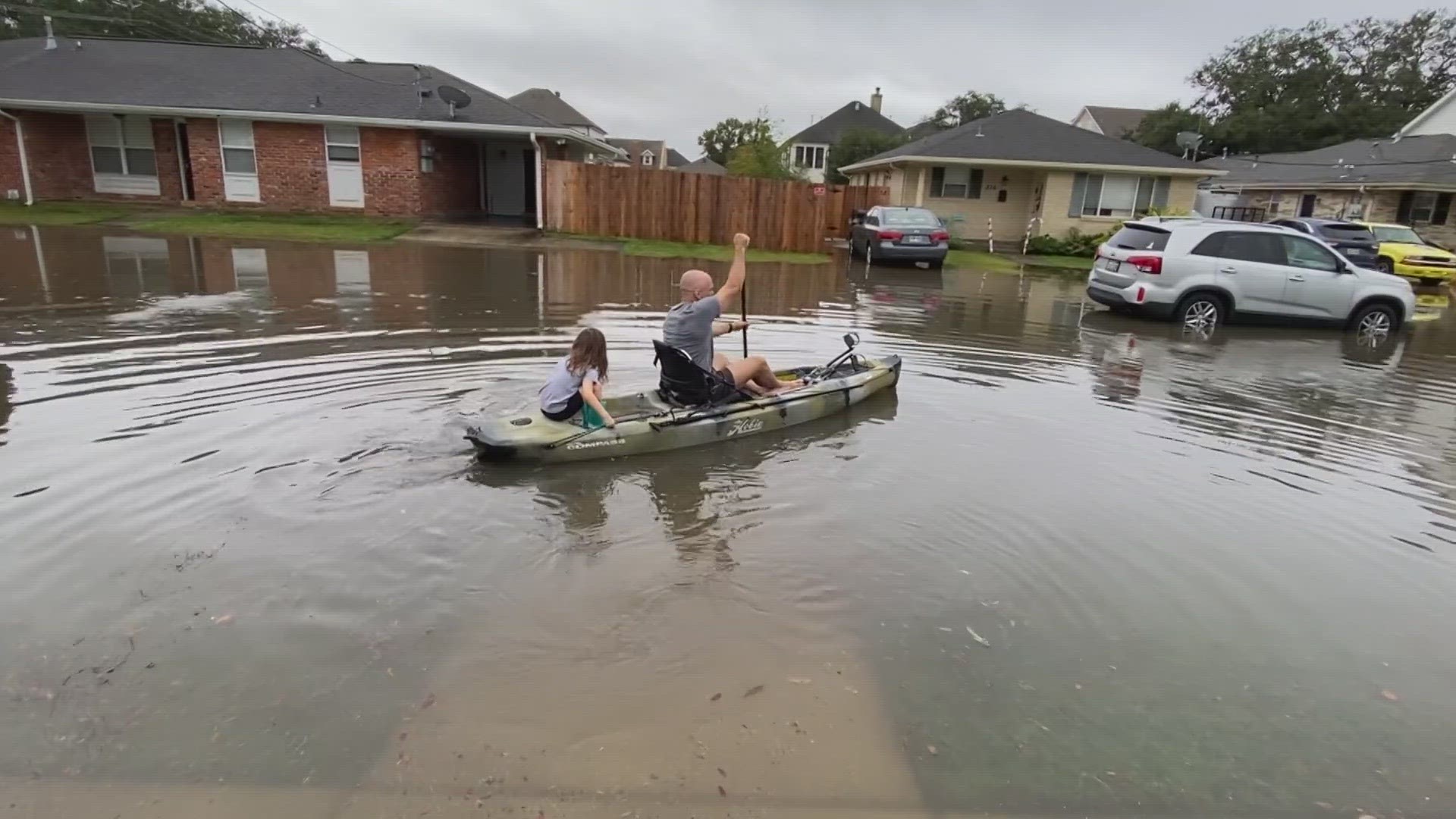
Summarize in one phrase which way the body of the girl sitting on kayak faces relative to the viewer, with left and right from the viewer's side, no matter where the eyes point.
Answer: facing away from the viewer and to the right of the viewer

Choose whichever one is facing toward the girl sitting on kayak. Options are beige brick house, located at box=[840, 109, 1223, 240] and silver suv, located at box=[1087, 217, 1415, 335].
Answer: the beige brick house

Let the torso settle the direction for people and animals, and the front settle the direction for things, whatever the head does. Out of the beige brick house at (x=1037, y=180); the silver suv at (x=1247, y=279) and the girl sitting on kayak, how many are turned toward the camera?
1

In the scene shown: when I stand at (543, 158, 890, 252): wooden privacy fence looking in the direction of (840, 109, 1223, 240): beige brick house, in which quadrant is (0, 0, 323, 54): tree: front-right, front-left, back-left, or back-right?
back-left

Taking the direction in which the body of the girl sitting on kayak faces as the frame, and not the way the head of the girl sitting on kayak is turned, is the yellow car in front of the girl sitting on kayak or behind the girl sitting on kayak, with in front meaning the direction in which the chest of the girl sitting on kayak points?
in front

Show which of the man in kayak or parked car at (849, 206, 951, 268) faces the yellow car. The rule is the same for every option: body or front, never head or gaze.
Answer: the man in kayak

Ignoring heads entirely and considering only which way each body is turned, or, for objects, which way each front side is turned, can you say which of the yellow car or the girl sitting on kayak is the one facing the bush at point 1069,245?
the girl sitting on kayak

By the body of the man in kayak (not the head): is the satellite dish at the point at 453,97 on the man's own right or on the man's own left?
on the man's own left

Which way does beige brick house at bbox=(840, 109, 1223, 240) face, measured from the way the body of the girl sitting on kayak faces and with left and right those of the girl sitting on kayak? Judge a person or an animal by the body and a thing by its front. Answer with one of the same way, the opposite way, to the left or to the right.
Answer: the opposite way

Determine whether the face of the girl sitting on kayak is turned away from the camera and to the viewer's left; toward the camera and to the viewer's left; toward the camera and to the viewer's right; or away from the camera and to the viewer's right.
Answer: away from the camera and to the viewer's right

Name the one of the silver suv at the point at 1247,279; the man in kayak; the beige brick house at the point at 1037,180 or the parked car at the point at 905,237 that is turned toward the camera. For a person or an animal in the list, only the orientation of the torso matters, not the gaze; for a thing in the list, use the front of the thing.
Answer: the beige brick house

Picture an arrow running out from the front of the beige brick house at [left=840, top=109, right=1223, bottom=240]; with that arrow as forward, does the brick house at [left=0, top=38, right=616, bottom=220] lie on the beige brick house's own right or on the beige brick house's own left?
on the beige brick house's own right

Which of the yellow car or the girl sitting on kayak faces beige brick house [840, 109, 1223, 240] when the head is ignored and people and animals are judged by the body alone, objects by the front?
the girl sitting on kayak

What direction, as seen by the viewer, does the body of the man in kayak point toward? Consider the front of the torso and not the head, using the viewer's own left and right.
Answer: facing away from the viewer and to the right of the viewer

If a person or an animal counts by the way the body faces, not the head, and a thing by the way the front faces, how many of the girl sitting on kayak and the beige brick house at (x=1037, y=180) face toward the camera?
1
